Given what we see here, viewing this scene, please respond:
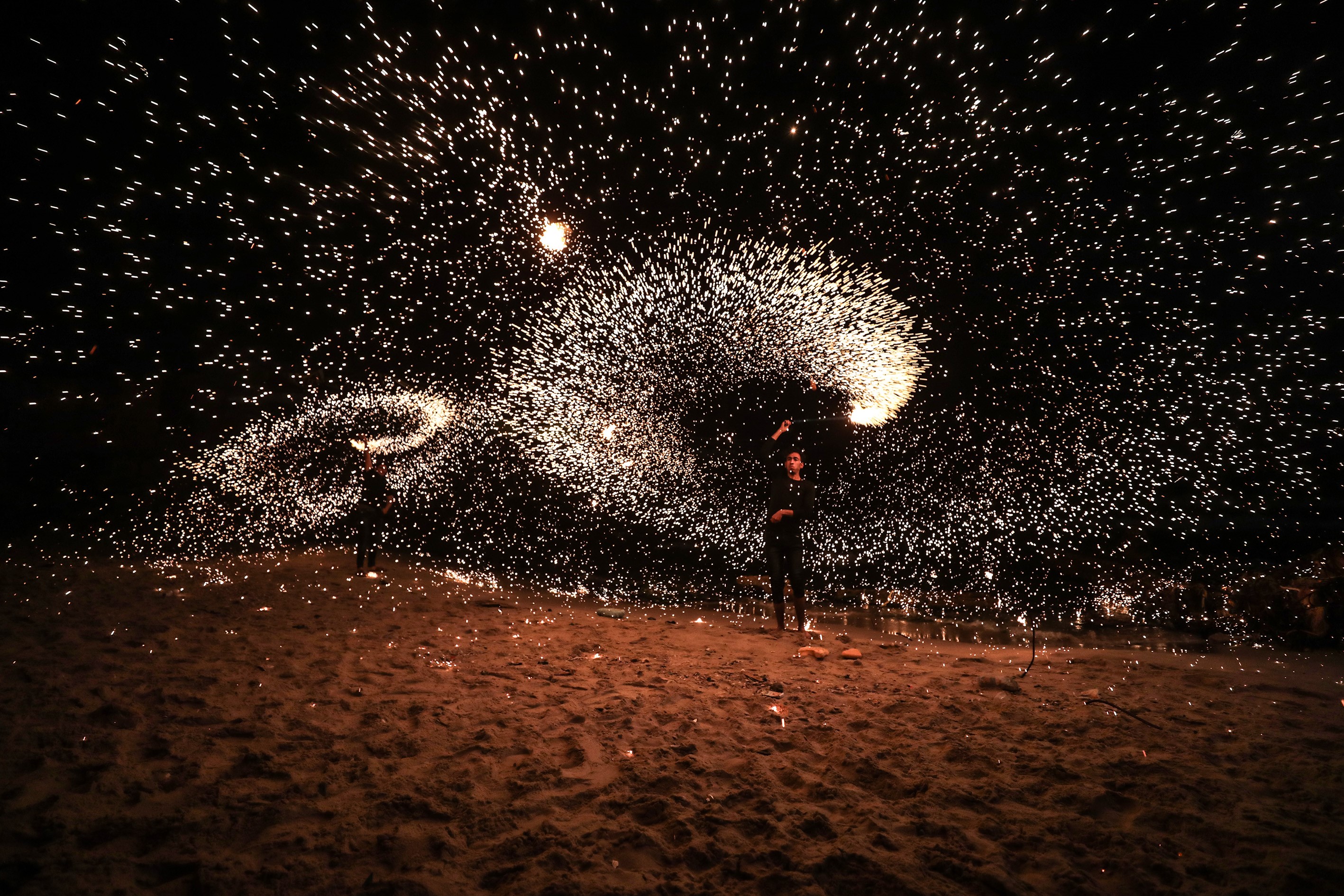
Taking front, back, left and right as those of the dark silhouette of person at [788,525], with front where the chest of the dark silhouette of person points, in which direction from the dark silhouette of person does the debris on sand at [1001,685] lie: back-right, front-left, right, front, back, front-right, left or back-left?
front-left

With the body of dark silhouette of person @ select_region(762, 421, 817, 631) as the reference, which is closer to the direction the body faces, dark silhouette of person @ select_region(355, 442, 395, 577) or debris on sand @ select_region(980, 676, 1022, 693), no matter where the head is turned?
the debris on sand

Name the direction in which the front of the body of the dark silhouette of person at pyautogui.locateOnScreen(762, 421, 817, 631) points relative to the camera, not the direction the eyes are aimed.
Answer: toward the camera

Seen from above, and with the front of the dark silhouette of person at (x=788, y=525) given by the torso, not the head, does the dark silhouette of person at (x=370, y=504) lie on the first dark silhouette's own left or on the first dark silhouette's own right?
on the first dark silhouette's own right

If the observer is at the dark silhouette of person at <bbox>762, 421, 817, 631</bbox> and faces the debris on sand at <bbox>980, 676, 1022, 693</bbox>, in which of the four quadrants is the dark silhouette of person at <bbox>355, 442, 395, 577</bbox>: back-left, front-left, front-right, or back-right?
back-right
